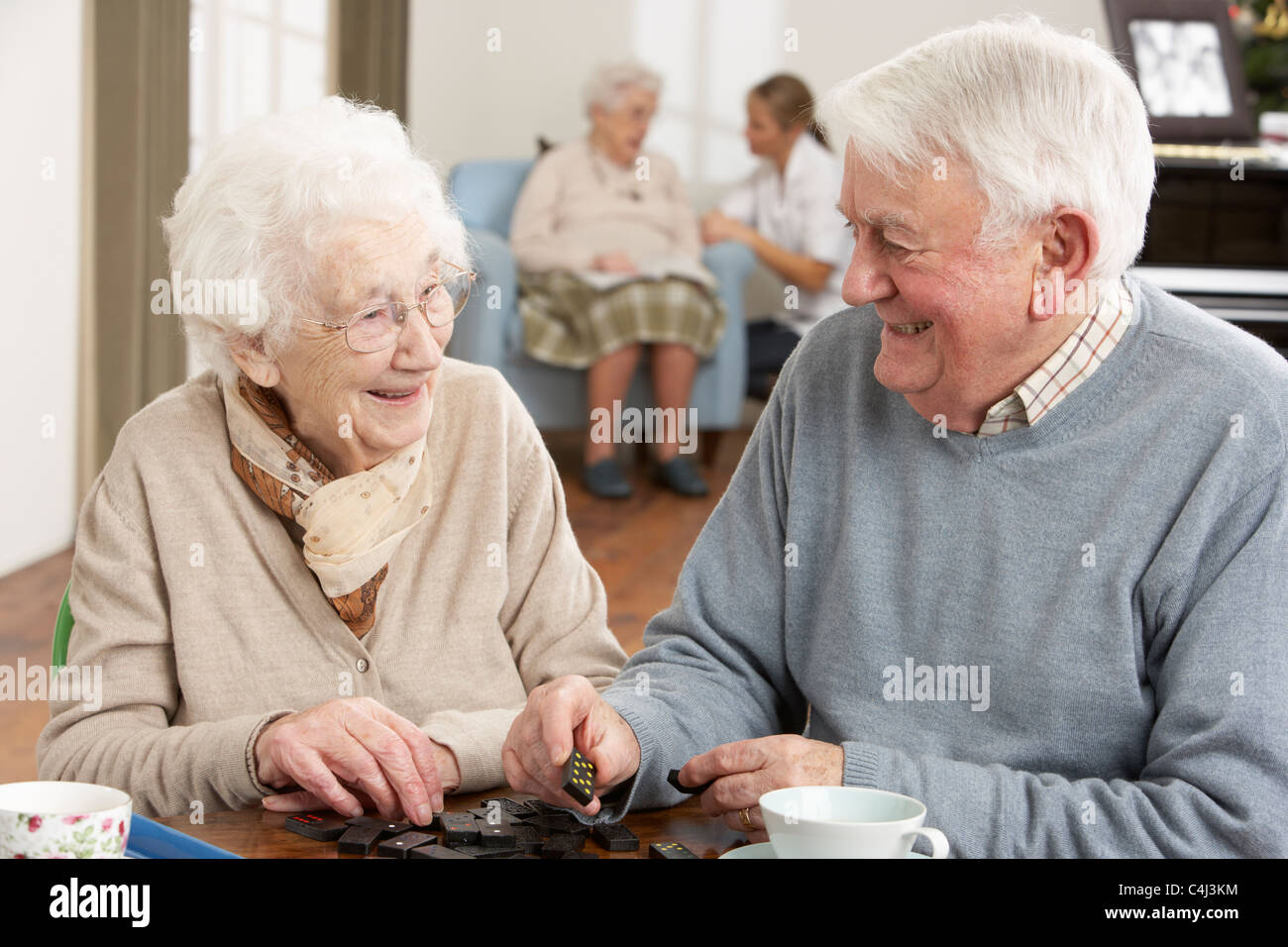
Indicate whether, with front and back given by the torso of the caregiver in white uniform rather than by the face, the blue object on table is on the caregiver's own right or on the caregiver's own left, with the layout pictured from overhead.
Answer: on the caregiver's own left

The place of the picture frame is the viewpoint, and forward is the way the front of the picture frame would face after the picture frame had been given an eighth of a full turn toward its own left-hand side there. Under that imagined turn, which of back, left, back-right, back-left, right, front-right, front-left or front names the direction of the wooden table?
front-right

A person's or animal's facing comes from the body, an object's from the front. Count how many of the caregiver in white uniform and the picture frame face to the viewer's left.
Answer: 1

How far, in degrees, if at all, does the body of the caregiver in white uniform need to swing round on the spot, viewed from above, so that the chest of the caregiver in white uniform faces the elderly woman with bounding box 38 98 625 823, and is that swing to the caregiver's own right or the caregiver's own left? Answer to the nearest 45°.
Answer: approximately 90° to the caregiver's own left

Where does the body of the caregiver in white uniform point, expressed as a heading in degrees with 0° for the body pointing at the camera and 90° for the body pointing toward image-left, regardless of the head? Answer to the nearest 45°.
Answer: approximately 90°

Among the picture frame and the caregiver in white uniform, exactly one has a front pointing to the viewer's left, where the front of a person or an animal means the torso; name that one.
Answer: the caregiver in white uniform

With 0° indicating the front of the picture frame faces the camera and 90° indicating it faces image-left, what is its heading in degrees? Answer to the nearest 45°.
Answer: approximately 0°

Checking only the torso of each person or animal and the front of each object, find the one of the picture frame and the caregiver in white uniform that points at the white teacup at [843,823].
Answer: the picture frame

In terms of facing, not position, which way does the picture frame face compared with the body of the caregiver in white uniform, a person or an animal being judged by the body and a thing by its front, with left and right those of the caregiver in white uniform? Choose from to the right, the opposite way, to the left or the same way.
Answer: to the left

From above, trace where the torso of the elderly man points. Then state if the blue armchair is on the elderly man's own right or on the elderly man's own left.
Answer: on the elderly man's own right

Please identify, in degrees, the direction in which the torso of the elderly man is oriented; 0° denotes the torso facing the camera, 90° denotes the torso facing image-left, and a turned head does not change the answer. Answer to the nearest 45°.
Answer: approximately 45°

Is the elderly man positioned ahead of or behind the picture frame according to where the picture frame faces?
ahead
